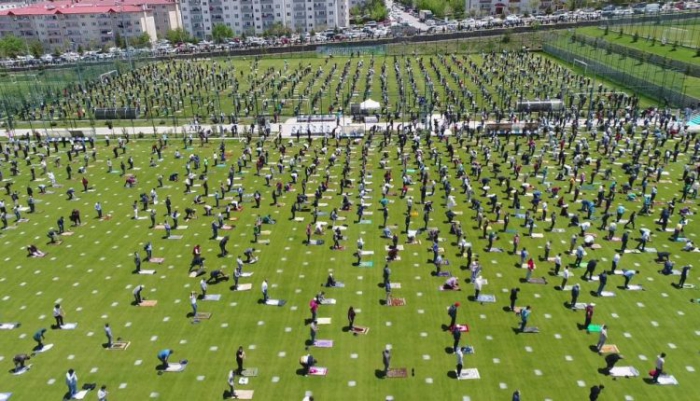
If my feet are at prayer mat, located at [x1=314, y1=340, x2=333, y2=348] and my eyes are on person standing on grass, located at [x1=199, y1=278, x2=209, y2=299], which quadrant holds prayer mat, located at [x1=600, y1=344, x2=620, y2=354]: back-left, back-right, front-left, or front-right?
back-right

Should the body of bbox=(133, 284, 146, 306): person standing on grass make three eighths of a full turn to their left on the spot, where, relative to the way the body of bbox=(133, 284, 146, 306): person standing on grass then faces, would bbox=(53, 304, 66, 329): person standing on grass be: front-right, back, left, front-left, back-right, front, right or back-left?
front-left

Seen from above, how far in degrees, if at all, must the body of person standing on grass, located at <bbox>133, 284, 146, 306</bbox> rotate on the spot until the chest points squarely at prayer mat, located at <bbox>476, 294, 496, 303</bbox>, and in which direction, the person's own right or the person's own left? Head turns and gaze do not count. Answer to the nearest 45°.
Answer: approximately 45° to the person's own right
